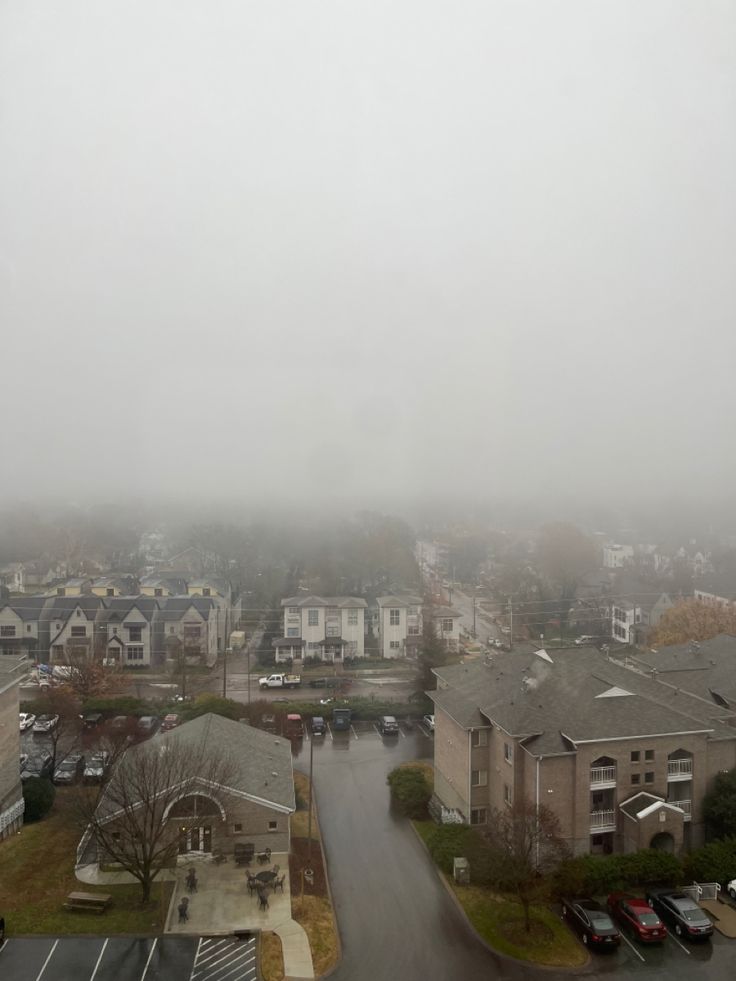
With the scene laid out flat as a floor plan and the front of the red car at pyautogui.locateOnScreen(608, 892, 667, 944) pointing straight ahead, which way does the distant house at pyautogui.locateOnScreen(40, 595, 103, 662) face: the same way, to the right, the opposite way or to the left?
the opposite way

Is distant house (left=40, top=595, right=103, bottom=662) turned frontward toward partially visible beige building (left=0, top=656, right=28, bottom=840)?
yes

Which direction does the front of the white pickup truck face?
to the viewer's left

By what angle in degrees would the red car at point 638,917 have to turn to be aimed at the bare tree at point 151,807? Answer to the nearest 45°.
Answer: approximately 45° to its left

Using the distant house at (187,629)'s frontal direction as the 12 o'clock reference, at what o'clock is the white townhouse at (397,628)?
The white townhouse is roughly at 9 o'clock from the distant house.

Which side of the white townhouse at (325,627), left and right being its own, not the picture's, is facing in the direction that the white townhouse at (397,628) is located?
left

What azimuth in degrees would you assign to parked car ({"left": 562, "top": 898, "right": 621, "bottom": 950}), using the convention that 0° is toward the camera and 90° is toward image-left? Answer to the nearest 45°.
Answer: approximately 135°

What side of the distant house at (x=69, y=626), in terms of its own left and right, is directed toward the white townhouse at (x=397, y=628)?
left

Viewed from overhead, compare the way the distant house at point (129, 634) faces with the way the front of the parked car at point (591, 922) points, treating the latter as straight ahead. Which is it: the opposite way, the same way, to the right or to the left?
the opposite way

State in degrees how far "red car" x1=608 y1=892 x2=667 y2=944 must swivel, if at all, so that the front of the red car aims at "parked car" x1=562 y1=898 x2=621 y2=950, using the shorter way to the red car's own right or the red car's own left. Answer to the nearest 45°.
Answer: approximately 90° to the red car's own left

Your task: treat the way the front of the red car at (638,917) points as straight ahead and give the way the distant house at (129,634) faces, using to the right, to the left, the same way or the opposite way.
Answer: the opposite way
